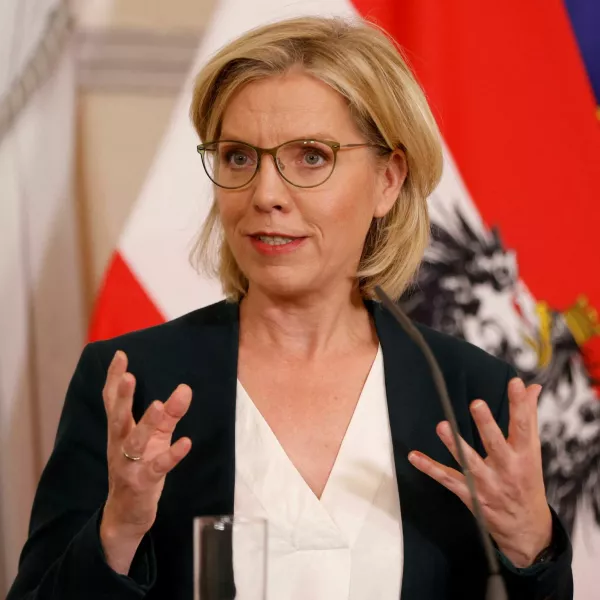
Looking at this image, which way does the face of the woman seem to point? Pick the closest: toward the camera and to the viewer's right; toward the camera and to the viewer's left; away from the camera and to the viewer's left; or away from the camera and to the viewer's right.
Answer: toward the camera and to the viewer's left

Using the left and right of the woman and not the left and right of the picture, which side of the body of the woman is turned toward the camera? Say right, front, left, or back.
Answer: front
